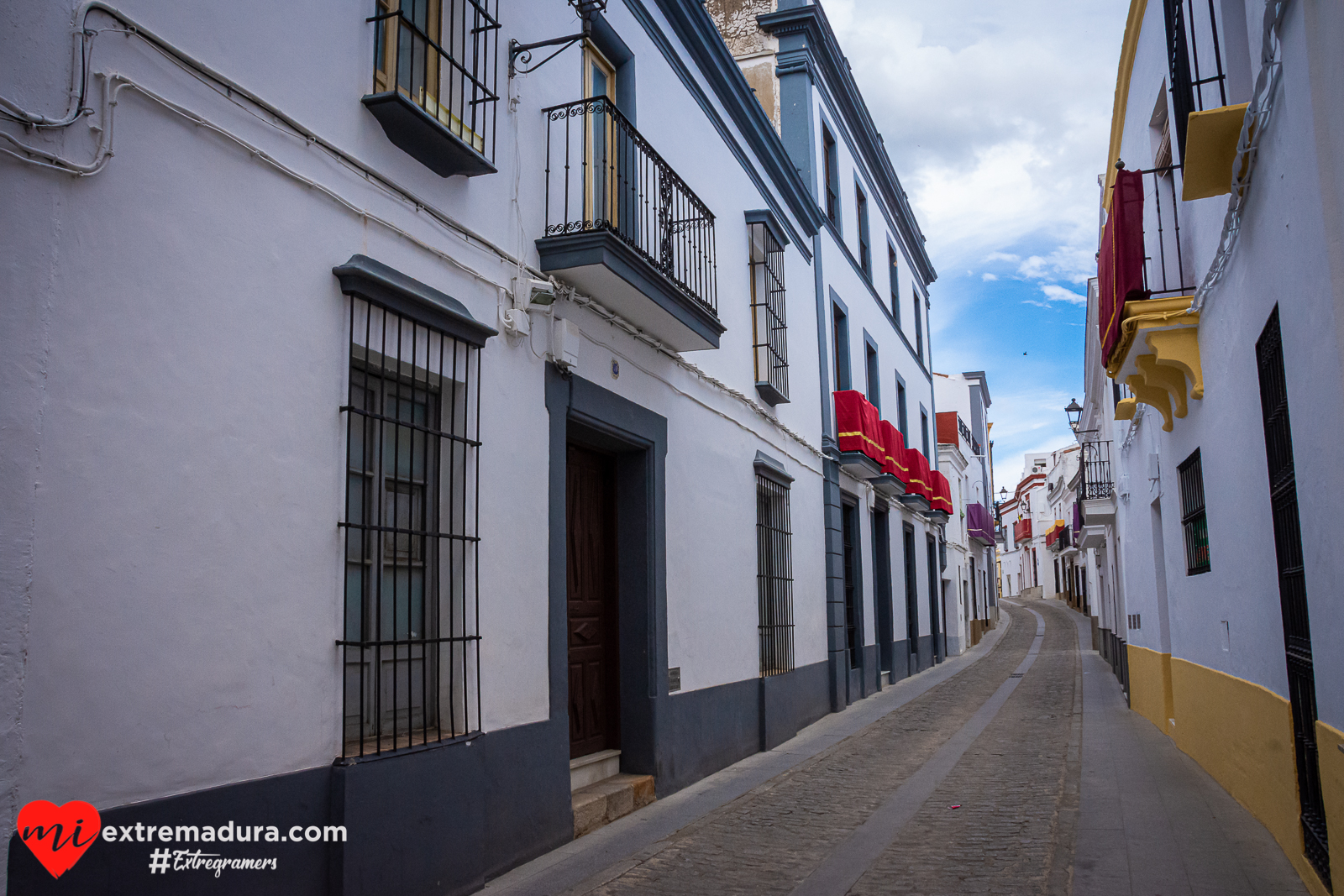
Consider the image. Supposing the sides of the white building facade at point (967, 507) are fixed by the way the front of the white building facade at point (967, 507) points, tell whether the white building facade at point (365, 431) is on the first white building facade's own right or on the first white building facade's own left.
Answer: on the first white building facade's own right

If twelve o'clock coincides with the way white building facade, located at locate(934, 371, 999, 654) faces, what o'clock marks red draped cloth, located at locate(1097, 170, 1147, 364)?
The red draped cloth is roughly at 3 o'clock from the white building facade.

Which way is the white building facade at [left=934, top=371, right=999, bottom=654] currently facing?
to the viewer's right

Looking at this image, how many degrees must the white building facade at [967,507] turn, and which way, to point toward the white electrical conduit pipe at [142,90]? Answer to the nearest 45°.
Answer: approximately 90° to its right

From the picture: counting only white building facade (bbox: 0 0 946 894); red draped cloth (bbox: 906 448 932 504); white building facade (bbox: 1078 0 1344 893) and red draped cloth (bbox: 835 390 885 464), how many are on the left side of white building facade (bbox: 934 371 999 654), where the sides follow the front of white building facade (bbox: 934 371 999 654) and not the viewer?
0

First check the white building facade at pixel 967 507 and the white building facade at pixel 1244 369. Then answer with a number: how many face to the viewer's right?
1

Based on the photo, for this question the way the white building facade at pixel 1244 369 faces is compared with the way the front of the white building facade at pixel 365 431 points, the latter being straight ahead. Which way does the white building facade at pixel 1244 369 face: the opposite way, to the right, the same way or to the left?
the opposite way

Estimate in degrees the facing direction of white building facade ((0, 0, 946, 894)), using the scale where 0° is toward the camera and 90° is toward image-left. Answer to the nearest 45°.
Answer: approximately 315°

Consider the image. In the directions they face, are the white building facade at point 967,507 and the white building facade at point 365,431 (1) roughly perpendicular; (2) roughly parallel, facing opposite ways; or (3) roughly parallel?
roughly parallel

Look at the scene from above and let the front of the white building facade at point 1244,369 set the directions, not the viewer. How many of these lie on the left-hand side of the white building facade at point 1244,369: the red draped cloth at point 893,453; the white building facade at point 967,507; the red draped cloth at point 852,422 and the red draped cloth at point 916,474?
0

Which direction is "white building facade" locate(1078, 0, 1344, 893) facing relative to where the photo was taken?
to the viewer's left

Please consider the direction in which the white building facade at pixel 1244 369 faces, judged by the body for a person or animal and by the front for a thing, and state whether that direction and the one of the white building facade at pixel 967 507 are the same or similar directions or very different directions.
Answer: very different directions

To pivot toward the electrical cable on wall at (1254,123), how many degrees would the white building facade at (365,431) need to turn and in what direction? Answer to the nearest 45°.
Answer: approximately 45° to its left

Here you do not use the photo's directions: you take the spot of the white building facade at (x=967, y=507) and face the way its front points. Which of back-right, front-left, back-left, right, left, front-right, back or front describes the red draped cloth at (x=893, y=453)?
right

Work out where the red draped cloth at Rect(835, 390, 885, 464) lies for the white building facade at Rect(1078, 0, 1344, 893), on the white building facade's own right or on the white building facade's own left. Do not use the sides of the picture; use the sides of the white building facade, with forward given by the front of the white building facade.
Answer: on the white building facade's own right

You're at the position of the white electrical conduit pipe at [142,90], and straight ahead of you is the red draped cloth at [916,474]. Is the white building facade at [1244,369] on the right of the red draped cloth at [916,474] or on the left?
right

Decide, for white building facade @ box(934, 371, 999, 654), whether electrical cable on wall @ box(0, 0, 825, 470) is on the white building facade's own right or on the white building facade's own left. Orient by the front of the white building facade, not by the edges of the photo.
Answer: on the white building facade's own right
